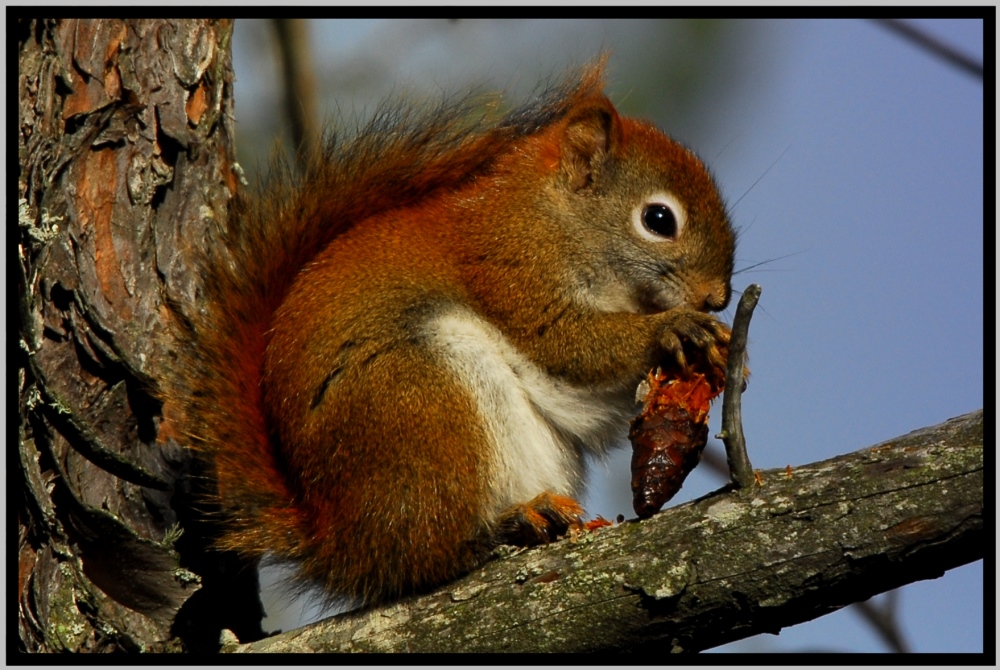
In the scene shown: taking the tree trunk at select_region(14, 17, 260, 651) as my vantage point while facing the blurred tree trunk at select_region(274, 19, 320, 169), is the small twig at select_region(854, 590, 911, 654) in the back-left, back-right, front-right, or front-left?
front-right

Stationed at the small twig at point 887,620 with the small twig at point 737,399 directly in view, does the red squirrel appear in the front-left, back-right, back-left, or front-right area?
front-right

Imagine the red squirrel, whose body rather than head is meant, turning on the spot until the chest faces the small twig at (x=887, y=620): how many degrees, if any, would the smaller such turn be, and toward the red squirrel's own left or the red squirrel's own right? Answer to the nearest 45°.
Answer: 0° — it already faces it

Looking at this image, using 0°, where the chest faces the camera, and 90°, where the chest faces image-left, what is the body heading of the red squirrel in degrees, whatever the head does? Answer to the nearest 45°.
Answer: approximately 270°

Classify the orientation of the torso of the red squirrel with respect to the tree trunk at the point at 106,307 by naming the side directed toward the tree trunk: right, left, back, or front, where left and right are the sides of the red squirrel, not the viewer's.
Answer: back
